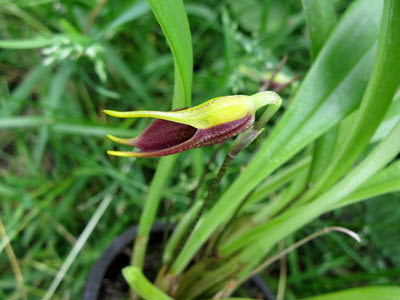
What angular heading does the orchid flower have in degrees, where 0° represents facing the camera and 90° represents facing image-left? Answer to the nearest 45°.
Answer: approximately 90°
